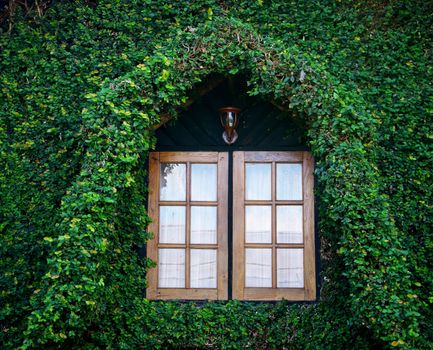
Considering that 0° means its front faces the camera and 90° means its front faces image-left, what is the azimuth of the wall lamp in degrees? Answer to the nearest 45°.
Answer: approximately 0°
